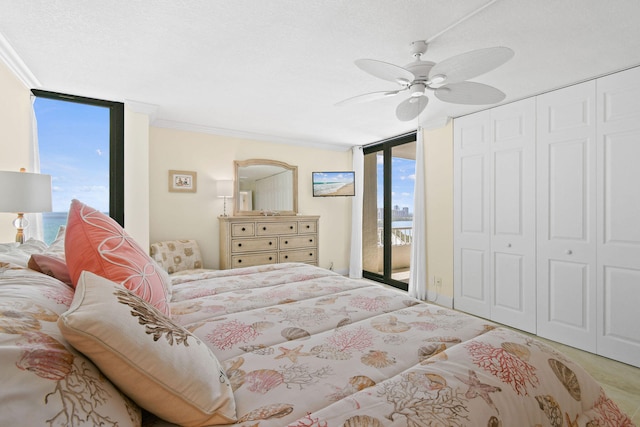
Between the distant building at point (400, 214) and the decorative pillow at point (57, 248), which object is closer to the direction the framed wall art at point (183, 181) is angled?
the decorative pillow

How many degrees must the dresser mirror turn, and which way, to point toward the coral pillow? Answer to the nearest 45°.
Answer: approximately 45° to its right

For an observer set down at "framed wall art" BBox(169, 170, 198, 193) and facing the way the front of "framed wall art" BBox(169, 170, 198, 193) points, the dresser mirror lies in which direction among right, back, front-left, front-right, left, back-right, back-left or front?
left

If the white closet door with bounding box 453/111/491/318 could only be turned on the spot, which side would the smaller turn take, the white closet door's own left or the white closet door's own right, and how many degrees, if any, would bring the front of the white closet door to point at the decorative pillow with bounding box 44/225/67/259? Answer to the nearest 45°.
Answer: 0° — it already faces it

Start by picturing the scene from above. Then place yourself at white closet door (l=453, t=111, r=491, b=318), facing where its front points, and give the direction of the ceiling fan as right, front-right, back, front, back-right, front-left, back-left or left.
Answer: front-left

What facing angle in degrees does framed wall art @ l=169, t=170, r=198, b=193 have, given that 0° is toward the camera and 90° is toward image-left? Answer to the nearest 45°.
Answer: approximately 0°

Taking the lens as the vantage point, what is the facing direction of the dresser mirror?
facing the viewer and to the right of the viewer

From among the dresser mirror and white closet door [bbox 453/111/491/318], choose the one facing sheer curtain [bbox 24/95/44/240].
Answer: the white closet door

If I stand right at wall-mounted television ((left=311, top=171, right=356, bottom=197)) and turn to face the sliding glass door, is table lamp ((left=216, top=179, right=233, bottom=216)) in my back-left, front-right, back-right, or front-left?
back-right

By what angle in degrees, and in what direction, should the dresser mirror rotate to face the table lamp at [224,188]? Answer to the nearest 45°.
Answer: approximately 90° to its right

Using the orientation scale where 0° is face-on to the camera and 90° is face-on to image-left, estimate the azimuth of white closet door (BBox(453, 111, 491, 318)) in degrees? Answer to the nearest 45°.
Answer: approximately 45°

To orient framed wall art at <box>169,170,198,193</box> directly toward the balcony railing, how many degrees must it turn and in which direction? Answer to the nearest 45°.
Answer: approximately 90° to its left

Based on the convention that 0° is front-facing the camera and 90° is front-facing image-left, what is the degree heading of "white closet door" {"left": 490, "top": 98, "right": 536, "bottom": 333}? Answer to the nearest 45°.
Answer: approximately 45°

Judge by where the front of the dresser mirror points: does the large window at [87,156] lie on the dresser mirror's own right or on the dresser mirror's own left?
on the dresser mirror's own right

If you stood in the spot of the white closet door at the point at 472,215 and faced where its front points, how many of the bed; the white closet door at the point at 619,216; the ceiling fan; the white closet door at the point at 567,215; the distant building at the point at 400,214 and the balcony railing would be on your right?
2

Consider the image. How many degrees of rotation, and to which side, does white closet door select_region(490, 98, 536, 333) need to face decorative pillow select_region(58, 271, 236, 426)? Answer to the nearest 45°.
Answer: approximately 45° to its left
